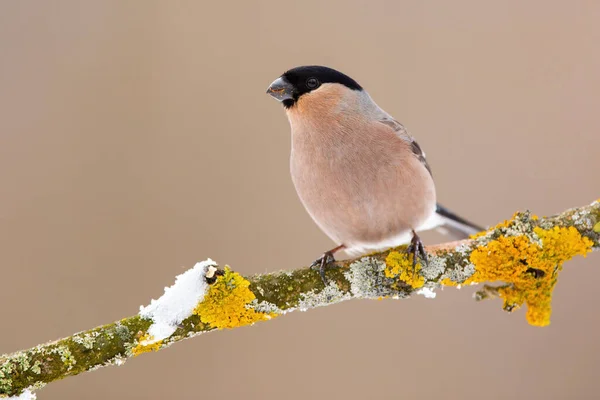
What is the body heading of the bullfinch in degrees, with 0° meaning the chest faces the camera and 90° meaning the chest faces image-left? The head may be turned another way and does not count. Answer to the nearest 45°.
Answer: approximately 45°

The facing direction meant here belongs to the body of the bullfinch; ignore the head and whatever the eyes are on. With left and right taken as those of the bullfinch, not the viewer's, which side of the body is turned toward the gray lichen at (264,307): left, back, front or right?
front

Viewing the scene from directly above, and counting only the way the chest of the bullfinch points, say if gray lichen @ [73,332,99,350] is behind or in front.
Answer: in front
